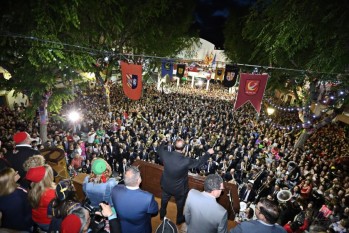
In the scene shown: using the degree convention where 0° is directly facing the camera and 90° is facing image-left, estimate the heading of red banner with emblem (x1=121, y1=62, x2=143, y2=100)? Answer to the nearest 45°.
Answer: approximately 0°

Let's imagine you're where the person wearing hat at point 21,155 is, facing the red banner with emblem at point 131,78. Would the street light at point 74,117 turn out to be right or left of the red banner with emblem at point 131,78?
left

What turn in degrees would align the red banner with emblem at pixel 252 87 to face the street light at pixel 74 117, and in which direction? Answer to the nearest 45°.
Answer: approximately 90° to its right

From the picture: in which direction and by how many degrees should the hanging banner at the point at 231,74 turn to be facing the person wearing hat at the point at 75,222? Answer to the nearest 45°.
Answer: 0° — it already faces them

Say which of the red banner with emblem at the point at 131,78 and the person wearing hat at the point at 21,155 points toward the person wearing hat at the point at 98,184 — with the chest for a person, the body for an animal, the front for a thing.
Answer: the red banner with emblem

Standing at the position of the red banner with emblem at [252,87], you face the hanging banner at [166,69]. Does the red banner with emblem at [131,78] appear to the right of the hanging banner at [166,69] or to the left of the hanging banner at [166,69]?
left

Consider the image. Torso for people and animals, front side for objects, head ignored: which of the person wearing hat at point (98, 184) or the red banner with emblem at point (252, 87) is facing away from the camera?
the person wearing hat

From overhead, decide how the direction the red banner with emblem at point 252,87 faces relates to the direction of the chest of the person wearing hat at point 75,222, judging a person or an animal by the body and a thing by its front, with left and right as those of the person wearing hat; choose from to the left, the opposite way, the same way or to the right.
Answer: the opposite way

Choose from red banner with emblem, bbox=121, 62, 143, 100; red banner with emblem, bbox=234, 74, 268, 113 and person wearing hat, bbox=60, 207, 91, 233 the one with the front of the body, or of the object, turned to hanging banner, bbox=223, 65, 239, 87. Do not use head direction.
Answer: the person wearing hat

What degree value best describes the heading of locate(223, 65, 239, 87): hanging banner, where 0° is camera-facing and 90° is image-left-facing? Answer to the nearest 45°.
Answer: approximately 0°
